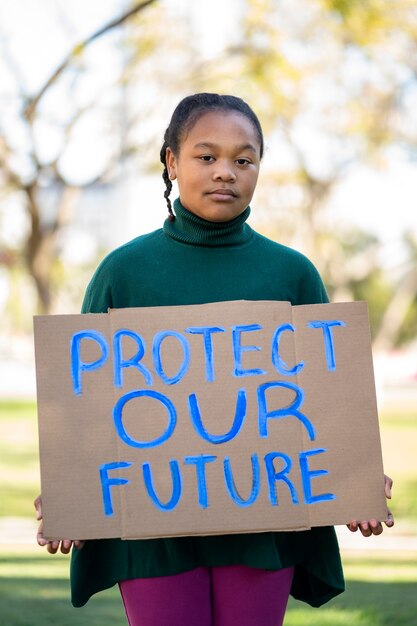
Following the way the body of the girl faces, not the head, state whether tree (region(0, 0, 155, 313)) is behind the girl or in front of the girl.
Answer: behind

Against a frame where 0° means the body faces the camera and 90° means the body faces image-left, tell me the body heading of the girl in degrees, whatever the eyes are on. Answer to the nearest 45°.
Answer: approximately 0°
